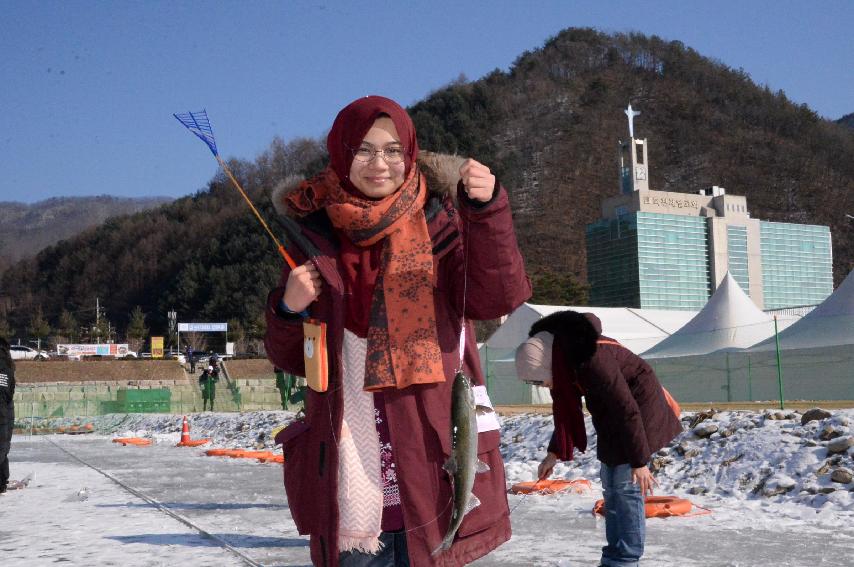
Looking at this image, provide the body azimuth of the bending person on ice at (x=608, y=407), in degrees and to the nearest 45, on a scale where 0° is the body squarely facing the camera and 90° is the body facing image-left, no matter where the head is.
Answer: approximately 90°

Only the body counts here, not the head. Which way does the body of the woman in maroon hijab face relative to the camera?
toward the camera

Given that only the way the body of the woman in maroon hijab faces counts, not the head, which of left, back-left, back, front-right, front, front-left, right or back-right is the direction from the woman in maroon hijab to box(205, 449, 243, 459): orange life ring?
back

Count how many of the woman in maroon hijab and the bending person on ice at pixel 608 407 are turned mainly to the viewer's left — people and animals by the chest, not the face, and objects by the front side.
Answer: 1

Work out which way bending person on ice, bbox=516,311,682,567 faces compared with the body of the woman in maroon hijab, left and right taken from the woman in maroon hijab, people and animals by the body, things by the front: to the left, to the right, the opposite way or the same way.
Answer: to the right

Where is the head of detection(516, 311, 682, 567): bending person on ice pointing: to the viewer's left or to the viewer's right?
to the viewer's left

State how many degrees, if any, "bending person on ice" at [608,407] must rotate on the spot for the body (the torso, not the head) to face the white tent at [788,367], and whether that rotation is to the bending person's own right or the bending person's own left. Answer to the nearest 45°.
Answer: approximately 90° to the bending person's own right
